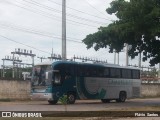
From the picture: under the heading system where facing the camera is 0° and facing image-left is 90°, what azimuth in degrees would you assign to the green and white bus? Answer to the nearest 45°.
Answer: approximately 45°
